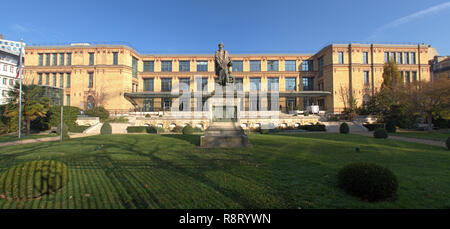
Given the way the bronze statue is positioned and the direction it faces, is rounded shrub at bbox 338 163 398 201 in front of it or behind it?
in front

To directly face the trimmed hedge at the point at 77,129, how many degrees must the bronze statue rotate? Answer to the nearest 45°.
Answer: approximately 135° to its right

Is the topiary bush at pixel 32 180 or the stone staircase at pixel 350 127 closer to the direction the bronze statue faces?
the topiary bush

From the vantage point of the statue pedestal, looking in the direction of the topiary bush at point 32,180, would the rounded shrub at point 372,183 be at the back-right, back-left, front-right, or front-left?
front-left

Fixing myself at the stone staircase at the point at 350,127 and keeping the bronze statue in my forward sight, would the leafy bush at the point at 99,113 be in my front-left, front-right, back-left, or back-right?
front-right

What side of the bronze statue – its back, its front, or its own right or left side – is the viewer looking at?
front

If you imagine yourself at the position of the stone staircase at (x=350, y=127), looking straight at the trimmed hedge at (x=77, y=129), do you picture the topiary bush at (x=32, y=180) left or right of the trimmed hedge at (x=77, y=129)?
left

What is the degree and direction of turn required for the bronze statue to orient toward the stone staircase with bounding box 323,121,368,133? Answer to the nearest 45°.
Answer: approximately 135° to its left

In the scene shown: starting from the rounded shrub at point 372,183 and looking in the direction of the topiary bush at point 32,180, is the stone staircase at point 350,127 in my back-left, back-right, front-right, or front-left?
back-right

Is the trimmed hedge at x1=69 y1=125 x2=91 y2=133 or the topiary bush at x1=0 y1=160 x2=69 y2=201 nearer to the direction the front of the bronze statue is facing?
the topiary bush

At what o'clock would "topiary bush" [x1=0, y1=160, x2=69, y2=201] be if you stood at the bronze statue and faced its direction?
The topiary bush is roughly at 1 o'clock from the bronze statue.

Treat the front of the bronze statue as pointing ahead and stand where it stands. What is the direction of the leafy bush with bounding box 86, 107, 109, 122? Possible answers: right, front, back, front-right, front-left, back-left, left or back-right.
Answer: back-right

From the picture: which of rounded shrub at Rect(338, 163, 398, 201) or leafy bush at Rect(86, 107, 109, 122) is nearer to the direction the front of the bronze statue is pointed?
the rounded shrub

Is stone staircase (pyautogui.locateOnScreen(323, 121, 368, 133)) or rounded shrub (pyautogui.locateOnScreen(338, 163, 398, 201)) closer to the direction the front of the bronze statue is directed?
the rounded shrub

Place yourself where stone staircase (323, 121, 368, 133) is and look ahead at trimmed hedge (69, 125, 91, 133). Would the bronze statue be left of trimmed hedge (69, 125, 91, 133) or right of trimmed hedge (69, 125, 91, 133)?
left

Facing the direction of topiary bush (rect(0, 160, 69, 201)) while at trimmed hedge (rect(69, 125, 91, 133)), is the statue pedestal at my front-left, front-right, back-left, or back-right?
front-left
